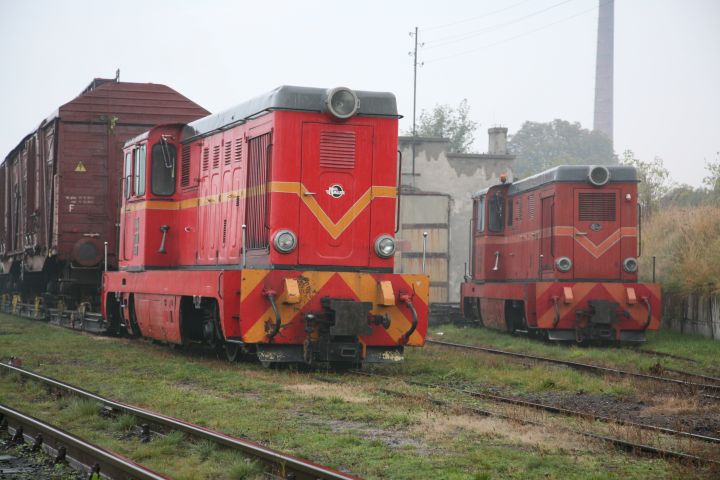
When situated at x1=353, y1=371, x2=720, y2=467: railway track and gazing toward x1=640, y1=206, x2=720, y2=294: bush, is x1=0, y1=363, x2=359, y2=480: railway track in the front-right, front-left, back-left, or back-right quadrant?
back-left

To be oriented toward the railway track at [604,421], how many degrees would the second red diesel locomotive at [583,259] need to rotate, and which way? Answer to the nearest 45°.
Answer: approximately 45° to its right

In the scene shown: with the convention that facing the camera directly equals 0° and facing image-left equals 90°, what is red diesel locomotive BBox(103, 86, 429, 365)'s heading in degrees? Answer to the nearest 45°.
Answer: approximately 315°

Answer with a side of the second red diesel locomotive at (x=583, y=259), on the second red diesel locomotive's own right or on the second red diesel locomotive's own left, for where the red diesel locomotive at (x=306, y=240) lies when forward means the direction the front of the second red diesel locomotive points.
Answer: on the second red diesel locomotive's own right

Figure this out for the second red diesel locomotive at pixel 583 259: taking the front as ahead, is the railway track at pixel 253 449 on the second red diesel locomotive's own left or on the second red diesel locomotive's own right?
on the second red diesel locomotive's own right

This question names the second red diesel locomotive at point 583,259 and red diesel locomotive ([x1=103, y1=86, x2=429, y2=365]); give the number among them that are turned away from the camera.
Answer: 0

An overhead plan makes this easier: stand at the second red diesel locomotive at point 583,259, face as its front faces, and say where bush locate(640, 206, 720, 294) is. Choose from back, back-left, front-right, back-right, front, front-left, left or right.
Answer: left

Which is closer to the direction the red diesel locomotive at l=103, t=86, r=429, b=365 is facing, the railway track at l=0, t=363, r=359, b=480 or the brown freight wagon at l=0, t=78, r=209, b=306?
the railway track

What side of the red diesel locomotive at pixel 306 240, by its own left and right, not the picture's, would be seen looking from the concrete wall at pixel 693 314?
left

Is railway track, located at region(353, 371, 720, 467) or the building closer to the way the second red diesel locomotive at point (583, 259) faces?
the railway track

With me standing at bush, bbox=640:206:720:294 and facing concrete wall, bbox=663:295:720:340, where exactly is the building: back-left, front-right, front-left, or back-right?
back-right

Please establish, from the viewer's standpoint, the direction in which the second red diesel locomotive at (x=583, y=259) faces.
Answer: facing the viewer and to the right of the viewer

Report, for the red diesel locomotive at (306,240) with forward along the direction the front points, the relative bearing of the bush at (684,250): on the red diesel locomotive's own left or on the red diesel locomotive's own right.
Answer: on the red diesel locomotive's own left

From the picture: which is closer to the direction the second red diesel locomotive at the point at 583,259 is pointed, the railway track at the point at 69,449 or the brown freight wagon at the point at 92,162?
the railway track

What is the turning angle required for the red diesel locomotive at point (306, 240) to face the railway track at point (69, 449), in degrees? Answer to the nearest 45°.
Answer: approximately 45° to its right

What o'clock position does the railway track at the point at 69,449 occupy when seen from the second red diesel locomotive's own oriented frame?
The railway track is roughly at 2 o'clock from the second red diesel locomotive.
